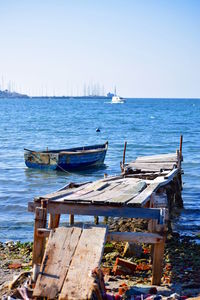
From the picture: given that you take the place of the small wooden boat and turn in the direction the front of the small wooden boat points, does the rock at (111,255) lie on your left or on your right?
on your right

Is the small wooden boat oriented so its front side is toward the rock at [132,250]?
no

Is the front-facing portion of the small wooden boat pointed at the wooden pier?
no

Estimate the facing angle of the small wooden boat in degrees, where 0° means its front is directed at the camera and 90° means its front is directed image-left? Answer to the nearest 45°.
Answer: approximately 225°
